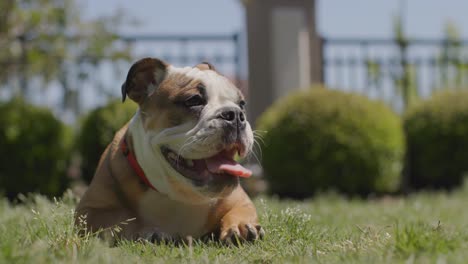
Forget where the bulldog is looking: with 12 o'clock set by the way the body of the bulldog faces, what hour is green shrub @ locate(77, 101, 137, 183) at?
The green shrub is roughly at 7 o'clock from the bulldog.

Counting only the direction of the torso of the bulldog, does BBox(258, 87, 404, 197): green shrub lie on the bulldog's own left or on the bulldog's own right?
on the bulldog's own left

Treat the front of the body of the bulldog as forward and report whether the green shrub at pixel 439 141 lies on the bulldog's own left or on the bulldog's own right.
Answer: on the bulldog's own left

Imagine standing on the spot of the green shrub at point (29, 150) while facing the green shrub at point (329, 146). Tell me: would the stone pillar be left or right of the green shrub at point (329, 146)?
left

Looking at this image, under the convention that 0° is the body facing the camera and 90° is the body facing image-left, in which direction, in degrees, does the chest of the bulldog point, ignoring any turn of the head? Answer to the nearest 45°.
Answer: approximately 315°

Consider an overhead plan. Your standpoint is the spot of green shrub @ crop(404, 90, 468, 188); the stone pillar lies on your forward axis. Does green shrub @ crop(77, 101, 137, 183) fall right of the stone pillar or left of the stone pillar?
left

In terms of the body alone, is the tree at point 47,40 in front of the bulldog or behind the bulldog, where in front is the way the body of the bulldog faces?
behind

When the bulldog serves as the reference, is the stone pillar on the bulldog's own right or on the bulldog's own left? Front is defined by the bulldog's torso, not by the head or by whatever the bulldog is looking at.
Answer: on the bulldog's own left
